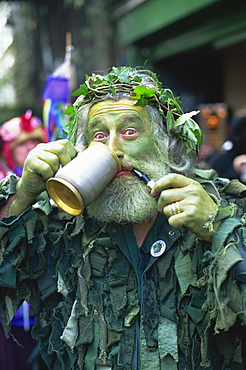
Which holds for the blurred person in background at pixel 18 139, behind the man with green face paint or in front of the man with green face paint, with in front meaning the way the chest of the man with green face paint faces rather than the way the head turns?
behind

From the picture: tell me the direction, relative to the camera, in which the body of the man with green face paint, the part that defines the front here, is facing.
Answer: toward the camera

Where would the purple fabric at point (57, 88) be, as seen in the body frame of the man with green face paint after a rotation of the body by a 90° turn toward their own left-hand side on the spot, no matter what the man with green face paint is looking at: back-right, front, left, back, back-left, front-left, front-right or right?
left

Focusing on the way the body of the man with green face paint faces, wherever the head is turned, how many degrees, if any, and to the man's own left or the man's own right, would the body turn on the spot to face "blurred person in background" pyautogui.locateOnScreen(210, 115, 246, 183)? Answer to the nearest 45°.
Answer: approximately 135° to the man's own left
